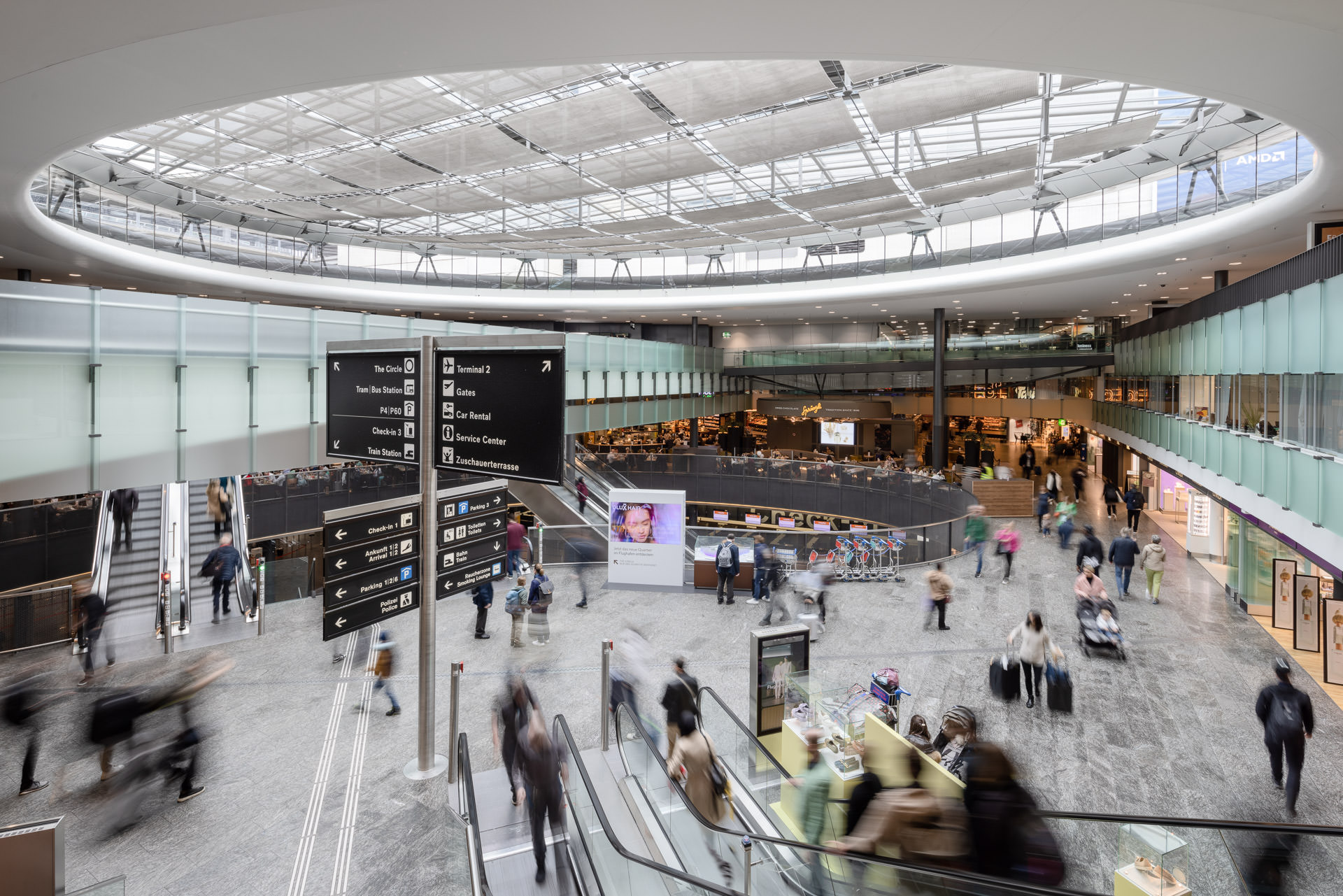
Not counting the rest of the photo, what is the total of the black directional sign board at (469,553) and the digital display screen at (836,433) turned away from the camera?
0

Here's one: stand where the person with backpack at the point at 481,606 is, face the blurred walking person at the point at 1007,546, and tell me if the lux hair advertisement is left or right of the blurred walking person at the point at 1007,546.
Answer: left

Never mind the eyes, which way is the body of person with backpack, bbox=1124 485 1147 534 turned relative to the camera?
away from the camera

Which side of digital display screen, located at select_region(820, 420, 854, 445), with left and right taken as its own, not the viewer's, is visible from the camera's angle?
front

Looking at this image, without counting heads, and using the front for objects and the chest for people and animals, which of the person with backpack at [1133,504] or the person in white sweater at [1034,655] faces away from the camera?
the person with backpack
